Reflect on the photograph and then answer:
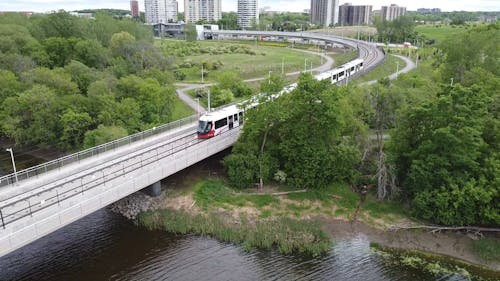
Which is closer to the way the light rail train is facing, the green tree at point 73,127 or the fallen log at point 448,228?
the green tree

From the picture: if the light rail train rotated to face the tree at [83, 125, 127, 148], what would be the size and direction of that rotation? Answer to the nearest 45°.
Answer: approximately 45° to its right

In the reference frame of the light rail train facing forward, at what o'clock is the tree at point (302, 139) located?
The tree is roughly at 8 o'clock from the light rail train.

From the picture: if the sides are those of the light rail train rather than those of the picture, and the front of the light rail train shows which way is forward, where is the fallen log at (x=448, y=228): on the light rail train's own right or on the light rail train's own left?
on the light rail train's own left

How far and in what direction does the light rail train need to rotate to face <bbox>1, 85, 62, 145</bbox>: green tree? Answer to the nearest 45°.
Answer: approximately 45° to its right

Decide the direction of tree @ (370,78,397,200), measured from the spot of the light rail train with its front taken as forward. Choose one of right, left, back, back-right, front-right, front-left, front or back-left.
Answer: back-left

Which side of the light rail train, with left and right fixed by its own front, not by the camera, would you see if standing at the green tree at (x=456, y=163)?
left

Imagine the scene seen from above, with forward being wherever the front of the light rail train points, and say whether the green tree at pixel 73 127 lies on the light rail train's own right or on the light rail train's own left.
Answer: on the light rail train's own right

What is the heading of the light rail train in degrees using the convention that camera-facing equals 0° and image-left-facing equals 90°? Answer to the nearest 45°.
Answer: approximately 45°
